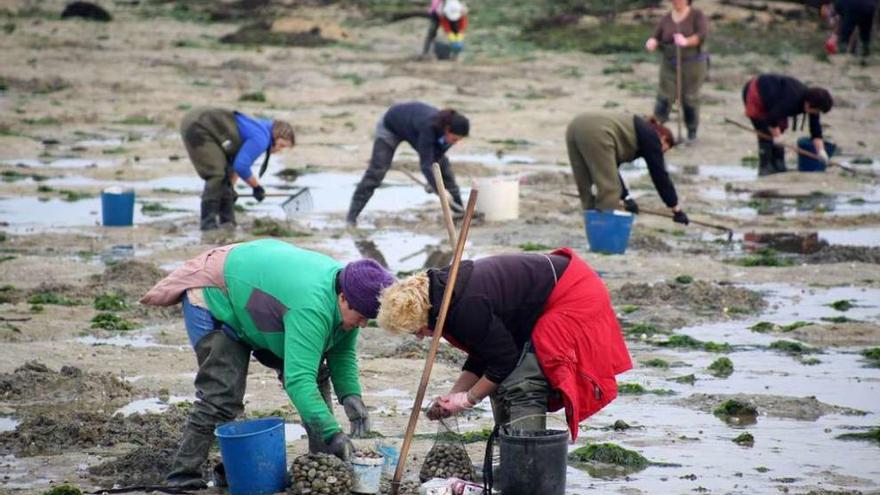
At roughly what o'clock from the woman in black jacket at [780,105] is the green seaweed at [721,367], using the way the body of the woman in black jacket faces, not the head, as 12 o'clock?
The green seaweed is roughly at 3 o'clock from the woman in black jacket.

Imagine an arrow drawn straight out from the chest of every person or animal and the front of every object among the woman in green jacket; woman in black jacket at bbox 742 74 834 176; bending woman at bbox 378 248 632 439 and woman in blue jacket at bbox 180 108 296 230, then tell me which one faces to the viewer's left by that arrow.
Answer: the bending woman

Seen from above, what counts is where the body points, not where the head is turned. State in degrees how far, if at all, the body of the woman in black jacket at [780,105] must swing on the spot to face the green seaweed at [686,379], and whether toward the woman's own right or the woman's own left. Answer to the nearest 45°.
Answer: approximately 90° to the woman's own right

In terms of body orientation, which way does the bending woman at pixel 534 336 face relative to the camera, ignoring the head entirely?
to the viewer's left

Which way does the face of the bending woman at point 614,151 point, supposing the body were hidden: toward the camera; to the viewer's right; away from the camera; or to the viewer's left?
to the viewer's right

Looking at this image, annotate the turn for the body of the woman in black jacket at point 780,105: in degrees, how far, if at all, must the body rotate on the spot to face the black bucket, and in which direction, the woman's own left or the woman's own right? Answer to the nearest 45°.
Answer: approximately 90° to the woman's own right

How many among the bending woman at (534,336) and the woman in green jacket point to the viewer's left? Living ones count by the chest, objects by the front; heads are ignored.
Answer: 1

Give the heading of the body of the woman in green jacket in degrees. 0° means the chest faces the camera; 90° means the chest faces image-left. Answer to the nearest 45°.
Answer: approximately 270°

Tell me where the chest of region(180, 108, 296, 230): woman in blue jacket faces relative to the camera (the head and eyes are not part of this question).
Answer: to the viewer's right

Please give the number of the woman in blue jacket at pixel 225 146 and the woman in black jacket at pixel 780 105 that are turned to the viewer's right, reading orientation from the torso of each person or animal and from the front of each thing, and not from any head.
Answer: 2

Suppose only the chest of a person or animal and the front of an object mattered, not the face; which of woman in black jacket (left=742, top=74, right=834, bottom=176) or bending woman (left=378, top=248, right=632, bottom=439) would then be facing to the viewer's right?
the woman in black jacket
